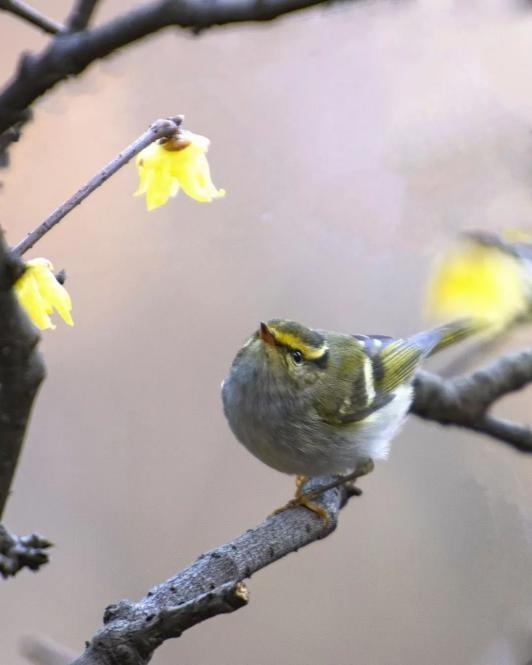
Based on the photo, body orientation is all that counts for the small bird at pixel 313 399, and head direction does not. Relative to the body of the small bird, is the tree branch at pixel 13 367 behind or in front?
in front

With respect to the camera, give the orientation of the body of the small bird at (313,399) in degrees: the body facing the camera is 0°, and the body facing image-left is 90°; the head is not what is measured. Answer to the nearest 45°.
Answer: approximately 45°

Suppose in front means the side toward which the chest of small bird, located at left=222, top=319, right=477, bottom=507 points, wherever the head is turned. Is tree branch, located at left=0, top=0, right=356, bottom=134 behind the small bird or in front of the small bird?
in front
